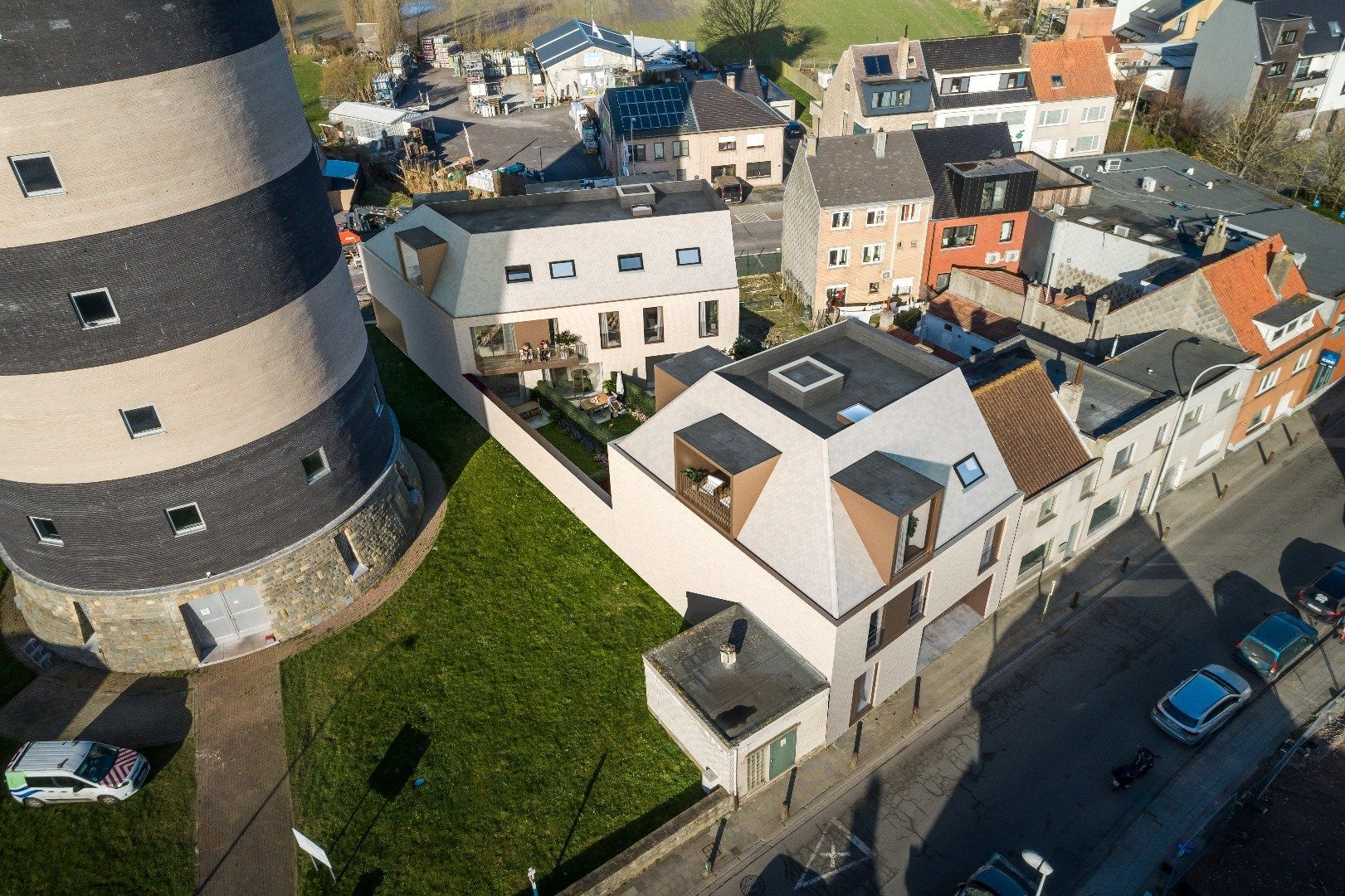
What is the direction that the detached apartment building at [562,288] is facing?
toward the camera

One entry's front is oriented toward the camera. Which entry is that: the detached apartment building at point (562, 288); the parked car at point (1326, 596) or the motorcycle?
the detached apartment building

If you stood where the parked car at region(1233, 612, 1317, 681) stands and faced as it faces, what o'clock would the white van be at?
The white van is roughly at 6 o'clock from the parked car.

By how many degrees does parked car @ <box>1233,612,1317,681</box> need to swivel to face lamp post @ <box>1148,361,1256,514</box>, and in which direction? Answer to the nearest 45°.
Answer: approximately 90° to its left

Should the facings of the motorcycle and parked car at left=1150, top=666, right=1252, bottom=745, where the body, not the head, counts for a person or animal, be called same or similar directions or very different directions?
same or similar directions

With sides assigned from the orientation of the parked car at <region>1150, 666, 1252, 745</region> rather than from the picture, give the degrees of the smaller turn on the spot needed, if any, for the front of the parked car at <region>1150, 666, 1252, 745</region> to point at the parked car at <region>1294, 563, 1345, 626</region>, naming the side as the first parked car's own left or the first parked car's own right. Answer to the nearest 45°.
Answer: approximately 45° to the first parked car's own left

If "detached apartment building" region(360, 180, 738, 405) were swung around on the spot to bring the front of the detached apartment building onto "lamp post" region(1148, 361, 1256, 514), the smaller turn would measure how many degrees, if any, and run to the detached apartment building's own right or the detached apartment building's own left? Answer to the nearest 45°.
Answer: approximately 45° to the detached apartment building's own left

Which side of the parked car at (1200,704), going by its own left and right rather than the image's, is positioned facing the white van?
back

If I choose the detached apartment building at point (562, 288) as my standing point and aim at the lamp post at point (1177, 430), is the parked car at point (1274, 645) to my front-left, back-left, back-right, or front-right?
front-right

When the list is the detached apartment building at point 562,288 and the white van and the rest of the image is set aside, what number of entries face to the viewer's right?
1

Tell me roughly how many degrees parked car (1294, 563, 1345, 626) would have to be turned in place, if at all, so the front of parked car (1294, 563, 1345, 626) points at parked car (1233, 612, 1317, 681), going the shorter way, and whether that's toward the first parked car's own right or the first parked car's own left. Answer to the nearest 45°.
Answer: approximately 135° to the first parked car's own right

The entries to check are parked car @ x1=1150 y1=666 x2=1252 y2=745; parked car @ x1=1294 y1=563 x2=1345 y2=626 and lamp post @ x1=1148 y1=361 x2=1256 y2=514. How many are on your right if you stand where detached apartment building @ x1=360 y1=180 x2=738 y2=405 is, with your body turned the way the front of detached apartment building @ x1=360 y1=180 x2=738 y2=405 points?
0

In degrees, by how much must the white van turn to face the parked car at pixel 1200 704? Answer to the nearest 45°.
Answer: approximately 45° to its right

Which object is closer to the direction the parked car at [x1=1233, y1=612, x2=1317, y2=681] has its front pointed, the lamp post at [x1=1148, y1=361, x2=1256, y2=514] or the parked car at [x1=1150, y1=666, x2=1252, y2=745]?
the lamp post

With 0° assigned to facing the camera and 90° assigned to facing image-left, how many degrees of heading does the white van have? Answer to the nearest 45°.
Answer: approximately 270°

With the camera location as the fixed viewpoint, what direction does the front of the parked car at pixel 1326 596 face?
facing away from the viewer and to the right of the viewer

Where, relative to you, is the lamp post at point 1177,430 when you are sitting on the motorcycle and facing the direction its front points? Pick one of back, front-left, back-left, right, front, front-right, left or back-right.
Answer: front-left

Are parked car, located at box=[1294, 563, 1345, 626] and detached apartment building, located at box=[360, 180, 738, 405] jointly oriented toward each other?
no

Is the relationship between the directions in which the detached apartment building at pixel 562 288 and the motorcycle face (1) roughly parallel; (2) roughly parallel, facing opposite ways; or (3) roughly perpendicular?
roughly perpendicular

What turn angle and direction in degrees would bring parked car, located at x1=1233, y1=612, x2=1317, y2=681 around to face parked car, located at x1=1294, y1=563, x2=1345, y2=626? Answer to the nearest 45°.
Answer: approximately 45° to its left

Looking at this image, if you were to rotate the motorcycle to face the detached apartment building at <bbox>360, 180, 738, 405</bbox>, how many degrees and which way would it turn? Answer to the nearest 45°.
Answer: approximately 135° to its left

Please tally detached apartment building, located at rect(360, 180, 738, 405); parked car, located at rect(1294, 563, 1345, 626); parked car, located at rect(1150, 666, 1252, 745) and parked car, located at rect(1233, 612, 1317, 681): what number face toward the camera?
1

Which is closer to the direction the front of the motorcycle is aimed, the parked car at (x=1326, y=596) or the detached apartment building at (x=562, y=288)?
the parked car
